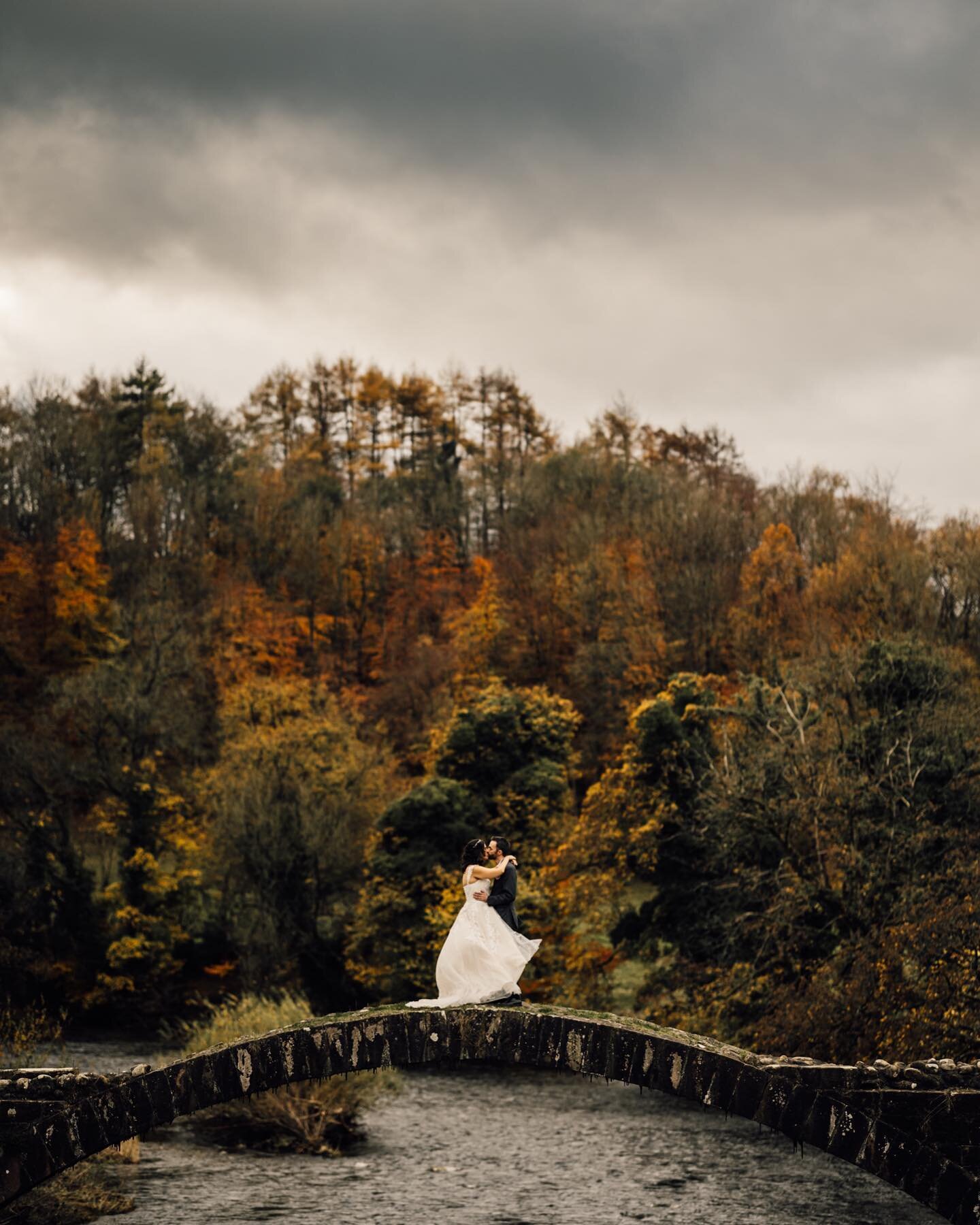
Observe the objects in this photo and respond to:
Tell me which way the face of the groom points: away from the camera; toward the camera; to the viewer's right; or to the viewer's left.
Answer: to the viewer's left

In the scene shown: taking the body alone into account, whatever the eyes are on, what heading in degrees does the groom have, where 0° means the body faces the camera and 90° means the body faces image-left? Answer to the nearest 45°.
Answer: approximately 90°

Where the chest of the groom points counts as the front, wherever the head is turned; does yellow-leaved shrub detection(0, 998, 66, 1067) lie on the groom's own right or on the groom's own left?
on the groom's own right

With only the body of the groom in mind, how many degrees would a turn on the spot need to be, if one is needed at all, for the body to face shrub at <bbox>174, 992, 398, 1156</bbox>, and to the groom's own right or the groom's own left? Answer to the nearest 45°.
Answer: approximately 90° to the groom's own right
